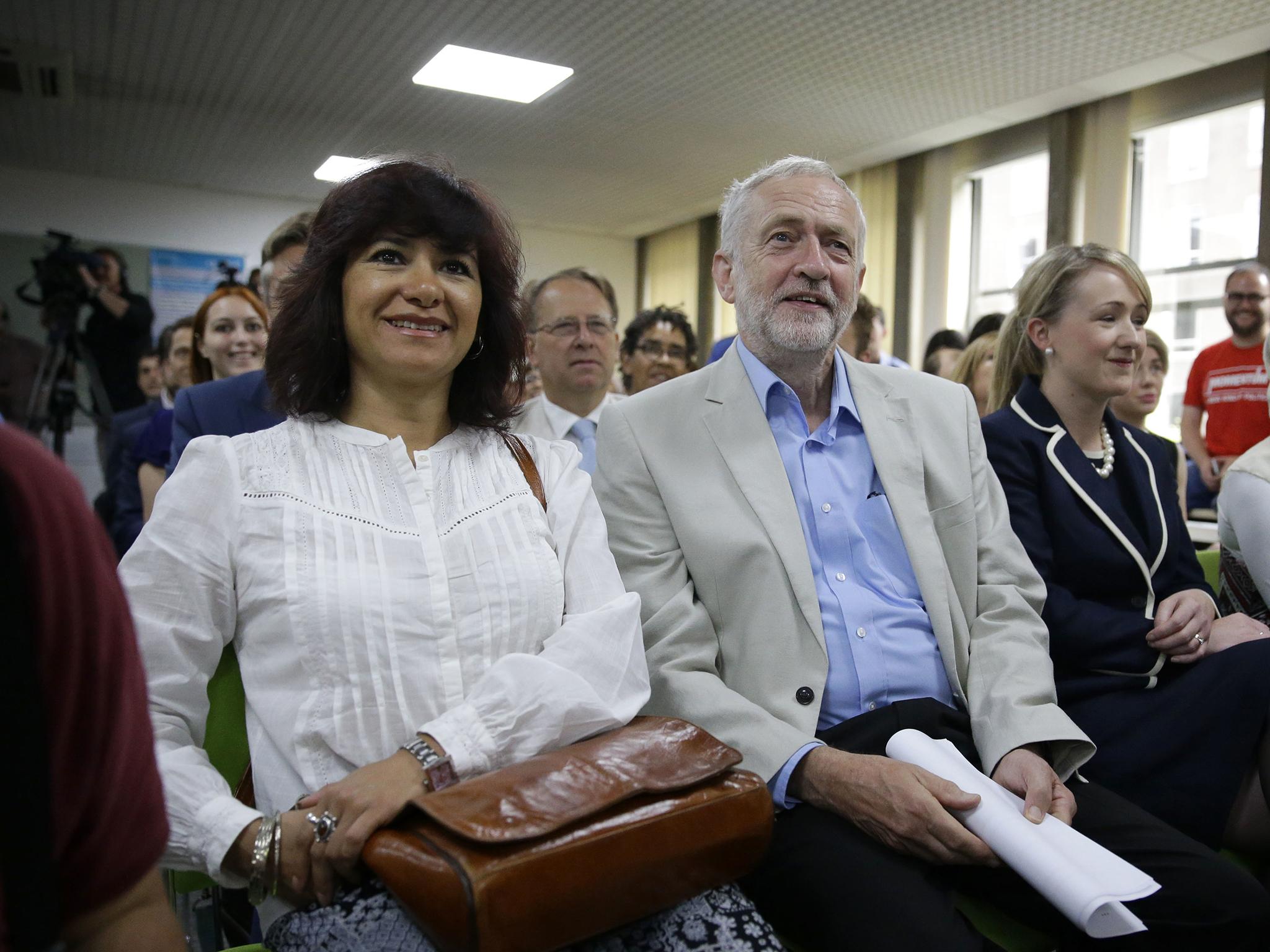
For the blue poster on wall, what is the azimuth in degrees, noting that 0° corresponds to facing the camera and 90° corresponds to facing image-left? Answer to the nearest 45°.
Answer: approximately 0°

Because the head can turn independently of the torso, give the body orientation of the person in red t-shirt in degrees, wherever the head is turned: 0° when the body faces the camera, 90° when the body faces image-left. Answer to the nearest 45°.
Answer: approximately 0°

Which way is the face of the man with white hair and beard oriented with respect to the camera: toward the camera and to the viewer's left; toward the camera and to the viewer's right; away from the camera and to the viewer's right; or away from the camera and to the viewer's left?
toward the camera and to the viewer's right

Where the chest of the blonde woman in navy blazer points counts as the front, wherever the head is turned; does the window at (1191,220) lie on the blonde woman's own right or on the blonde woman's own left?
on the blonde woman's own left

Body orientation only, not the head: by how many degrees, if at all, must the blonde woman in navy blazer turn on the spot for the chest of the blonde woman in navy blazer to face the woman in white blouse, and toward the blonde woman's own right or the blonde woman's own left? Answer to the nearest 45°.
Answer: approximately 90° to the blonde woman's own right

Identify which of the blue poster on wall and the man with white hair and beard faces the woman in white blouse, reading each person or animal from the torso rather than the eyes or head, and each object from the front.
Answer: the blue poster on wall

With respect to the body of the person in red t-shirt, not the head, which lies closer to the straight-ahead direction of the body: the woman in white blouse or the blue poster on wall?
the woman in white blouse

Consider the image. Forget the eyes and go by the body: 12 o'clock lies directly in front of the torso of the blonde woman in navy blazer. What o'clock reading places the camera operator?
The camera operator is roughly at 5 o'clock from the blonde woman in navy blazer.

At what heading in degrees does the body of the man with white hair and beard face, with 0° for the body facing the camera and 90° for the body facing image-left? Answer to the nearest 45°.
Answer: approximately 315°

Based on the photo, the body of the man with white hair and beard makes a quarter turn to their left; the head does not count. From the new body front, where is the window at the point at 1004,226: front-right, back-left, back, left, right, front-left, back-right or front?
front-left

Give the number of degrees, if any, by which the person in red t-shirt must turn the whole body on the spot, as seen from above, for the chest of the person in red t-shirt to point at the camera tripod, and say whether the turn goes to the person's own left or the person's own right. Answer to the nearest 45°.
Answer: approximately 45° to the person's own right

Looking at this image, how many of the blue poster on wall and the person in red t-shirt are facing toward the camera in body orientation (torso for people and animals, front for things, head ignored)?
2

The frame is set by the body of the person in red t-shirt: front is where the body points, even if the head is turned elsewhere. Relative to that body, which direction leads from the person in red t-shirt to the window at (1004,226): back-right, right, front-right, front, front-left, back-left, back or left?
back-right
